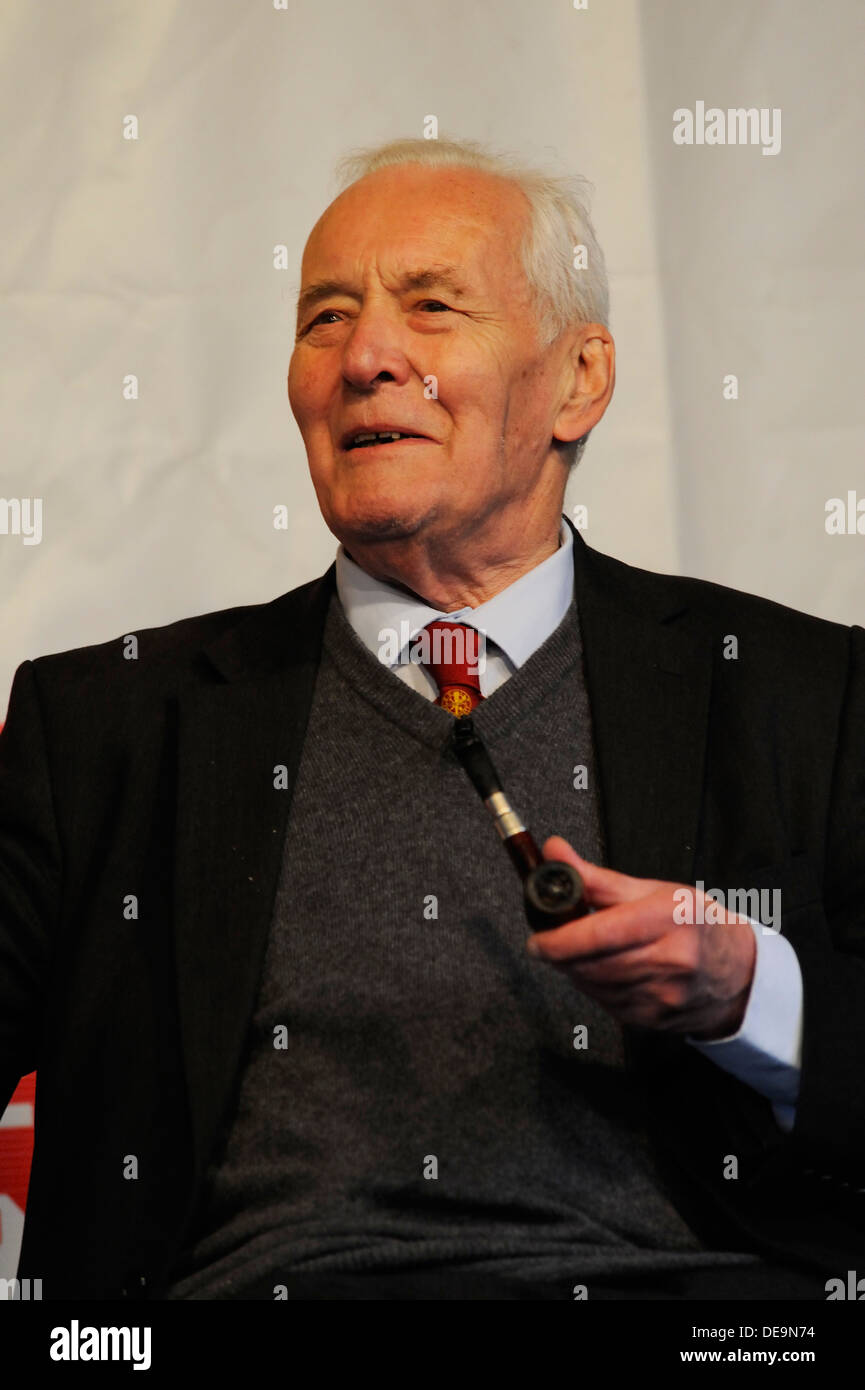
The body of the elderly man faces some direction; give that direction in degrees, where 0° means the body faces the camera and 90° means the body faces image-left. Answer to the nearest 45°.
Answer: approximately 0°
